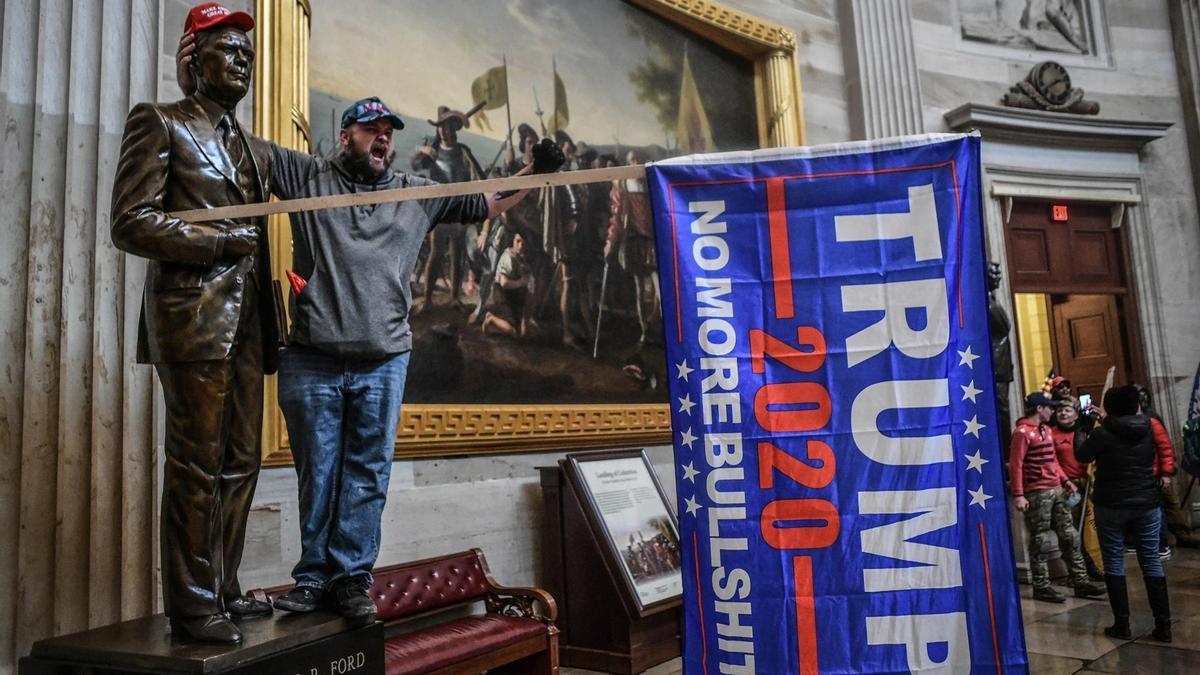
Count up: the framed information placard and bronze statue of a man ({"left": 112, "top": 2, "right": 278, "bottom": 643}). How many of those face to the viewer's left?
0

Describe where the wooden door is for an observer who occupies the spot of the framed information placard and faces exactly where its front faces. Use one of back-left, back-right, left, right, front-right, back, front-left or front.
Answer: left

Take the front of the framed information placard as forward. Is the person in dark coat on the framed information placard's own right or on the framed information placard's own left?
on the framed information placard's own left

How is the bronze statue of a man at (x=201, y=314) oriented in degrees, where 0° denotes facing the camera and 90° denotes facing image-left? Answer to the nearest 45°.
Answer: approximately 315°

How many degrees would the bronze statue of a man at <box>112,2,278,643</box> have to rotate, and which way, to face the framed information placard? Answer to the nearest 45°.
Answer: approximately 90° to its left

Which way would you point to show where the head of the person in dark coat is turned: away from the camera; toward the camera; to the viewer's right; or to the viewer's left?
away from the camera

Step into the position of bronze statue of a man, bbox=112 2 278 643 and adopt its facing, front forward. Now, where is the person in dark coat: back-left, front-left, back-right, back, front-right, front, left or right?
front-left

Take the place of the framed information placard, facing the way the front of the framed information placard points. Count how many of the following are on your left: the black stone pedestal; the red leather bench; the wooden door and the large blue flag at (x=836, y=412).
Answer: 1

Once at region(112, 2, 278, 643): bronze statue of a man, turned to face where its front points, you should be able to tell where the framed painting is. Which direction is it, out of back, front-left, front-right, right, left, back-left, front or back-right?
left

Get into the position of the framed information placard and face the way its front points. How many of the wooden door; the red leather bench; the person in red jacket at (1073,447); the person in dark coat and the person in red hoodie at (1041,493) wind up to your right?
1

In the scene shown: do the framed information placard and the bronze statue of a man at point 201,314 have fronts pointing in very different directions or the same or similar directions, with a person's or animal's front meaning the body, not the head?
same or similar directions

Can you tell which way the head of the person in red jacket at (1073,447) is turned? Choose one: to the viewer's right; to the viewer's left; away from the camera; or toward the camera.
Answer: toward the camera

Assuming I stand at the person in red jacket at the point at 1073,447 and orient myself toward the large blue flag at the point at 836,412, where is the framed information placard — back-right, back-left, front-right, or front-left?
front-right

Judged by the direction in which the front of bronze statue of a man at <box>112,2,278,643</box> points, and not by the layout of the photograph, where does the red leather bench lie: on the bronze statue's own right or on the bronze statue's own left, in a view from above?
on the bronze statue's own left
